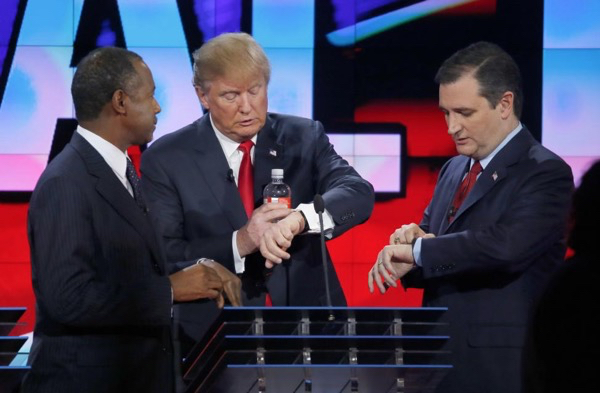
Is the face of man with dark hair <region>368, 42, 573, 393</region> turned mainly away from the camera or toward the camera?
toward the camera

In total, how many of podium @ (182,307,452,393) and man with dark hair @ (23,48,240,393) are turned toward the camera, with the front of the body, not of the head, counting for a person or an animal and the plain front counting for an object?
1

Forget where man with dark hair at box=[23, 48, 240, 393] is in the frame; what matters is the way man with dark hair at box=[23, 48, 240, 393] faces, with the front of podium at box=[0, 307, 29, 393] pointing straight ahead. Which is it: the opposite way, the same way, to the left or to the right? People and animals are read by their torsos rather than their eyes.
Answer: to the left

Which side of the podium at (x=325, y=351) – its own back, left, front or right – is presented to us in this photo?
front

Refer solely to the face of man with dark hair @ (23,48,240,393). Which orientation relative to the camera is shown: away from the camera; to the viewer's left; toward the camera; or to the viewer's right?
to the viewer's right

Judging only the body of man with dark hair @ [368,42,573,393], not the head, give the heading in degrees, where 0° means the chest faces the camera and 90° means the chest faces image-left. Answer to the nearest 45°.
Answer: approximately 45°

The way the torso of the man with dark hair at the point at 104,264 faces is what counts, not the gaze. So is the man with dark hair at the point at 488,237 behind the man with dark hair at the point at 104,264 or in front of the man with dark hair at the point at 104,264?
in front

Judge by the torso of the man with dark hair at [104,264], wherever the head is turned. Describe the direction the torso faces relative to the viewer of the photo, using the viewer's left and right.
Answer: facing to the right of the viewer

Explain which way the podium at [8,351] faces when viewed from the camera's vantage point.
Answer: facing the viewer

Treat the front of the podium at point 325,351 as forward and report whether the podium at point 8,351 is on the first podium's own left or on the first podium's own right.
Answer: on the first podium's own right

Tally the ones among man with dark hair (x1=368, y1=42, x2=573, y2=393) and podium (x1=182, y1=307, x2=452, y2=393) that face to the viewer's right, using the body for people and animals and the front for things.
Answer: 0

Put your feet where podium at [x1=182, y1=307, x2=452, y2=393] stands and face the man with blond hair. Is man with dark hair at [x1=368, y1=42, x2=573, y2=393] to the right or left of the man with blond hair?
right

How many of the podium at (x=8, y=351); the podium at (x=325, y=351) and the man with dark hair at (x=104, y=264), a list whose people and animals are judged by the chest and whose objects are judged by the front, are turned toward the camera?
2

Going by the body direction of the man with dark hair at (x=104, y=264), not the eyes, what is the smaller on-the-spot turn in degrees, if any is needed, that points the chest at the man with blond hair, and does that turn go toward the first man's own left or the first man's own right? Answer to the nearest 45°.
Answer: approximately 45° to the first man's own left

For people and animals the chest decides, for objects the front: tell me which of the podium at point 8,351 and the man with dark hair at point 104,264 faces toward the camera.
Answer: the podium

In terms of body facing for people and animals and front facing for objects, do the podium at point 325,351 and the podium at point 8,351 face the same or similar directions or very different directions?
same or similar directions

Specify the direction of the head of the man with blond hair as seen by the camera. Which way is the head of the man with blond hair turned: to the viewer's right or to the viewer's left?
to the viewer's right

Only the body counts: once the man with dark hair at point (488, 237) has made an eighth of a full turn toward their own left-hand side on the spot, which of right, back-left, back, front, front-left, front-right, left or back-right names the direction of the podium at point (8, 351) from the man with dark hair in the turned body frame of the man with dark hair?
front-right

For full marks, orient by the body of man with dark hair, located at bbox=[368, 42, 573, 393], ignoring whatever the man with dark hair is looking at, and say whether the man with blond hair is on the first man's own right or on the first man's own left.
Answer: on the first man's own right
